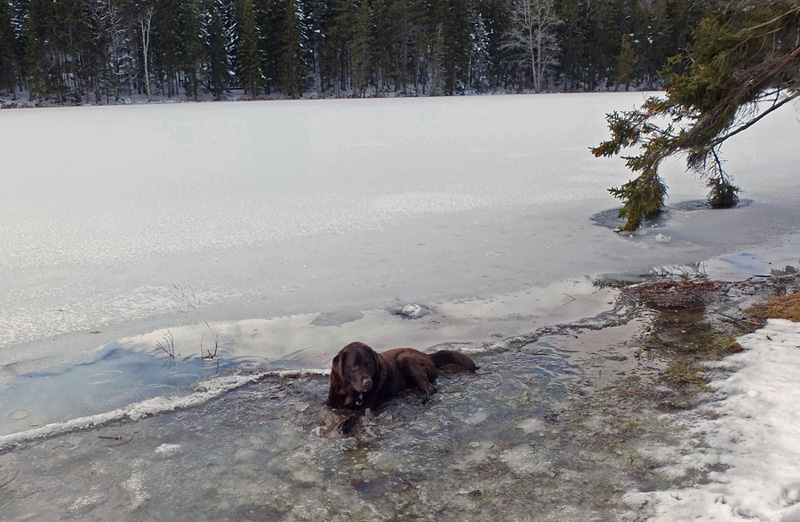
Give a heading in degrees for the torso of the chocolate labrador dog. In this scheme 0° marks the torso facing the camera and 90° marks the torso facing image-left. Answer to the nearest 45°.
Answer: approximately 45°

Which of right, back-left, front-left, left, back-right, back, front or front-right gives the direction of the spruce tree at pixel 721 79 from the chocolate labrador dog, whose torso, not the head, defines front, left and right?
back
